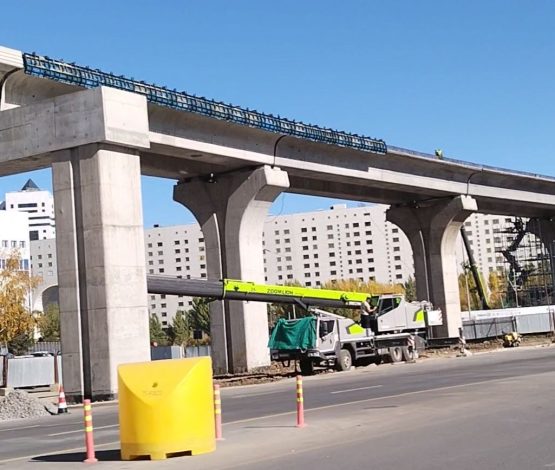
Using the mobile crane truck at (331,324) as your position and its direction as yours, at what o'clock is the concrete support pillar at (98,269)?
The concrete support pillar is roughly at 12 o'clock from the mobile crane truck.

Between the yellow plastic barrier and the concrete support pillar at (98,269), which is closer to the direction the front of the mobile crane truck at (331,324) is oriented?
the concrete support pillar

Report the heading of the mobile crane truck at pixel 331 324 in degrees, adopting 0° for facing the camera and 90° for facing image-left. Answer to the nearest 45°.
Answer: approximately 45°

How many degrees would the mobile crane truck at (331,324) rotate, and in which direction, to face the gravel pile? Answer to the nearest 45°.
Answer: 0° — it already faces it

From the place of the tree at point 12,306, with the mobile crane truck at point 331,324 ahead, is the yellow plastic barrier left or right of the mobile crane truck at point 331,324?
right
